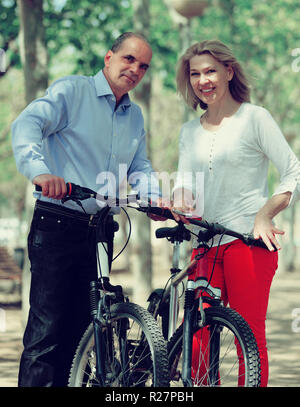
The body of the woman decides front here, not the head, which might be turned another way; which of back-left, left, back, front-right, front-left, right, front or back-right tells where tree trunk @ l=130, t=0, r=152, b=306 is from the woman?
back-right

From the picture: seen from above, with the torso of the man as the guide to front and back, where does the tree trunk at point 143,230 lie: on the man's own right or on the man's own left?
on the man's own left

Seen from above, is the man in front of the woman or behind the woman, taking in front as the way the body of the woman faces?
in front

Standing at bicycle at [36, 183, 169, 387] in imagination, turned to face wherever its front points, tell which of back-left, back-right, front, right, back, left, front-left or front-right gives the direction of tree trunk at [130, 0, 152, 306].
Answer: back-left

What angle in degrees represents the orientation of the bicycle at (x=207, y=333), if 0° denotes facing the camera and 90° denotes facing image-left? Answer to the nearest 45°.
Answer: approximately 315°

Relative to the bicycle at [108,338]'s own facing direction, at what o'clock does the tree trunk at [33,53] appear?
The tree trunk is roughly at 7 o'clock from the bicycle.

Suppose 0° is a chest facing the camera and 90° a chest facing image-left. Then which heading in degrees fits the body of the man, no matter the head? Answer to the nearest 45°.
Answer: approximately 315°

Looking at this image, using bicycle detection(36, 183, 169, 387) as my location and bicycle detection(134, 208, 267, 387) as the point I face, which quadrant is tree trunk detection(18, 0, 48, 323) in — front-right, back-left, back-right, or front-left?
back-left

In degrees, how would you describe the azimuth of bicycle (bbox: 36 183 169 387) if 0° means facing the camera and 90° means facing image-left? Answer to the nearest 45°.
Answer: approximately 315°
